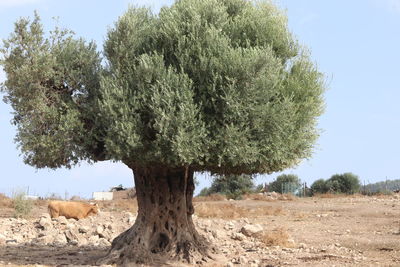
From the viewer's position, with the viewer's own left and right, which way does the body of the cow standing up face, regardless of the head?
facing to the right of the viewer

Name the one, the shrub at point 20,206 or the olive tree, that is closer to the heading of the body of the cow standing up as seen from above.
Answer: the olive tree

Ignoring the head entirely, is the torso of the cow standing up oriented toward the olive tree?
no

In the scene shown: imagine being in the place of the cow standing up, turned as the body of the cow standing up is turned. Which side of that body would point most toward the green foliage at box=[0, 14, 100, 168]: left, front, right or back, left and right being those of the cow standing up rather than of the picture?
right

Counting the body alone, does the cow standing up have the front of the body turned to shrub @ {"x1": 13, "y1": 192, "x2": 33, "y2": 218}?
no
